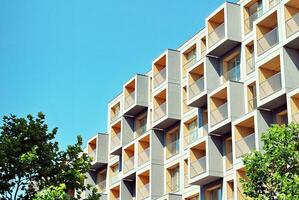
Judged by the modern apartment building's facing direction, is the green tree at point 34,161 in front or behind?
in front

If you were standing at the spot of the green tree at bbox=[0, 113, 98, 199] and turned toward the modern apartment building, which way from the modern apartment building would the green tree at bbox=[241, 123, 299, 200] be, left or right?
right

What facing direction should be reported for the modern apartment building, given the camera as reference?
facing the viewer and to the left of the viewer

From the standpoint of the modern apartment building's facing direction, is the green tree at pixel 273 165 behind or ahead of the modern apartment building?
ahead
